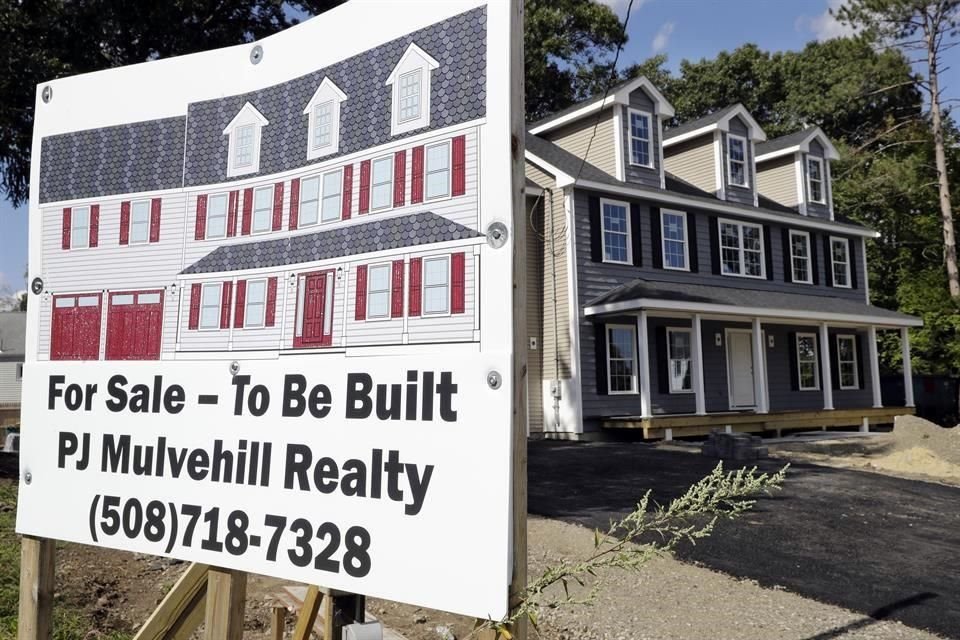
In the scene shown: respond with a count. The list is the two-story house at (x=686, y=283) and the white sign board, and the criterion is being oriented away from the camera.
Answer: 0

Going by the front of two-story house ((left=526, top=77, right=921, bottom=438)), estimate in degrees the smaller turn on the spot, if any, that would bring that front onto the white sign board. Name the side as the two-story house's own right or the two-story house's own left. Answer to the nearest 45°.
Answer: approximately 45° to the two-story house's own right

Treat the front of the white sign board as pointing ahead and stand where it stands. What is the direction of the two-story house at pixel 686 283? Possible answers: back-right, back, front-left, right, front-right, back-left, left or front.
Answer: back

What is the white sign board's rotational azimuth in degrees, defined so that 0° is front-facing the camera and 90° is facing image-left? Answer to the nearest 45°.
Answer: approximately 45°

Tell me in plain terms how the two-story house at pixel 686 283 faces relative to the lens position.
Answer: facing the viewer and to the right of the viewer
